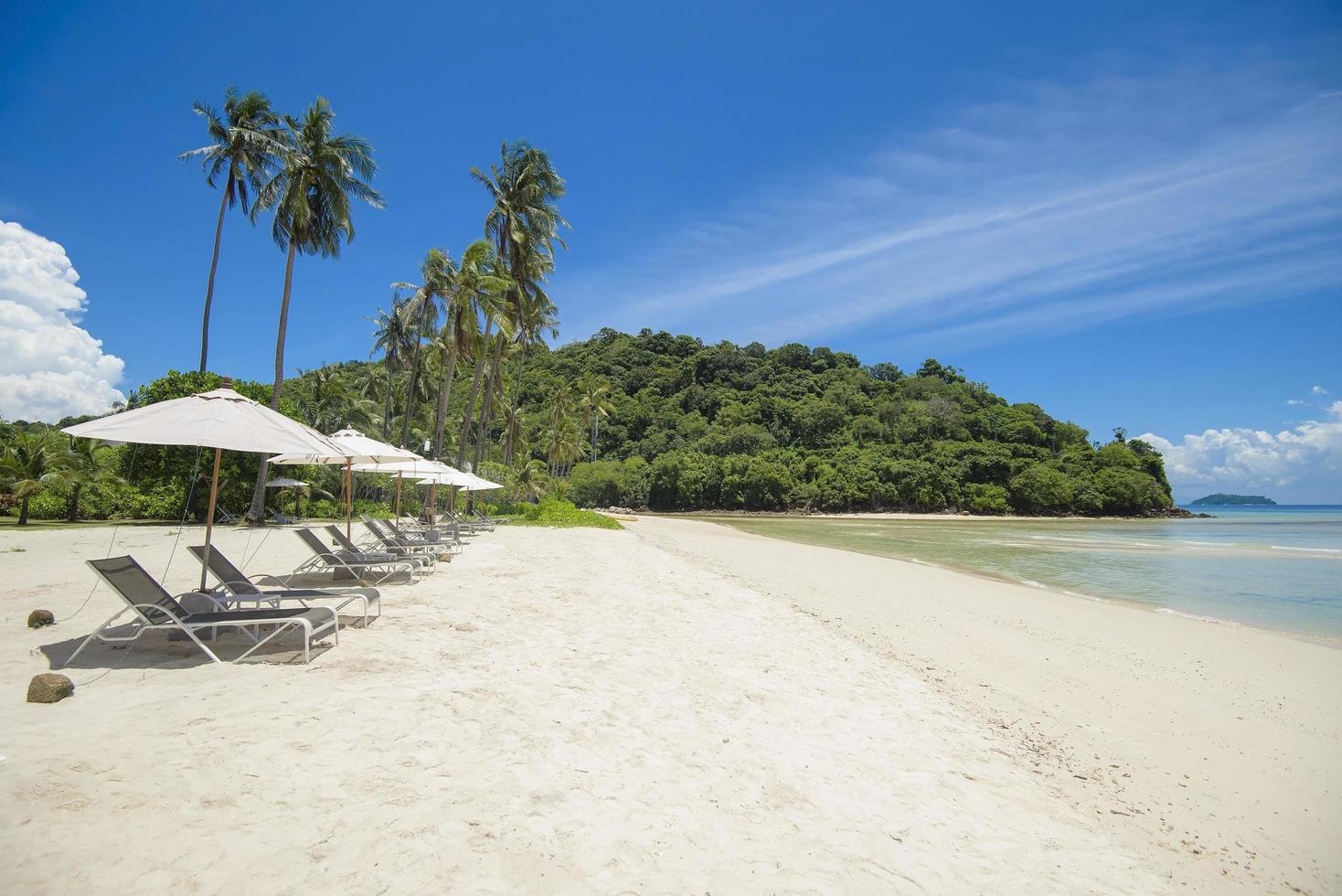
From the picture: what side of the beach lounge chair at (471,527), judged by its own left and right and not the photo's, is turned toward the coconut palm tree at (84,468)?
back

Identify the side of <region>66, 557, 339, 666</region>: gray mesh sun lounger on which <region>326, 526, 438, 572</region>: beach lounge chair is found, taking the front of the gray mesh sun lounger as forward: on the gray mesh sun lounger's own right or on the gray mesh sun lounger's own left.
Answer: on the gray mesh sun lounger's own left

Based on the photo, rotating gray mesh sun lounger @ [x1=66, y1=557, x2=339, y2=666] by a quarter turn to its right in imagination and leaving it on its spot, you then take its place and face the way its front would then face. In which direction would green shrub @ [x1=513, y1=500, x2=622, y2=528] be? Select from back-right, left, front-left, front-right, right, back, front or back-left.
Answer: back-left

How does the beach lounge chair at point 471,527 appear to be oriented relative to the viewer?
to the viewer's right

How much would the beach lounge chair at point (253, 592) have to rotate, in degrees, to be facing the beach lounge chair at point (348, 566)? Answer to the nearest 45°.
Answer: approximately 135° to its left

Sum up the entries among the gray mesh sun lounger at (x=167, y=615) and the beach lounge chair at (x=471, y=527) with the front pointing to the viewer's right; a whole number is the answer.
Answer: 2

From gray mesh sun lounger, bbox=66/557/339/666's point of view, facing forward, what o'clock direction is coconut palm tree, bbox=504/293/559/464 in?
The coconut palm tree is roughly at 10 o'clock from the gray mesh sun lounger.

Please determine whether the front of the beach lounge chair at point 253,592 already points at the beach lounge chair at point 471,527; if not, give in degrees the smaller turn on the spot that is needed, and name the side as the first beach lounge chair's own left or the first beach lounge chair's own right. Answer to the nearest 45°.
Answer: approximately 90° to the first beach lounge chair's own left

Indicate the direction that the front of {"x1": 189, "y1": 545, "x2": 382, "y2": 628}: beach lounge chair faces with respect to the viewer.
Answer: facing the viewer and to the right of the viewer

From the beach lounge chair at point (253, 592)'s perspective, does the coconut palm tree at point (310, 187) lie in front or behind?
behind

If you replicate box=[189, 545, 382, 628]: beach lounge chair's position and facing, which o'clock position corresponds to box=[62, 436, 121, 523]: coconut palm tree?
The coconut palm tree is roughly at 7 o'clock from the beach lounge chair.

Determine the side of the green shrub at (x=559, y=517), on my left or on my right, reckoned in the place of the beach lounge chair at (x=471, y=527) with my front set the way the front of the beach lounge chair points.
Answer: on my left

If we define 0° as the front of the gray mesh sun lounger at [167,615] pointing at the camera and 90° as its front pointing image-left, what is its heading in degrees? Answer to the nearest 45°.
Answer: approximately 270°
